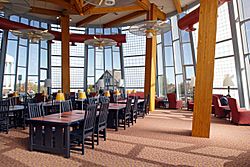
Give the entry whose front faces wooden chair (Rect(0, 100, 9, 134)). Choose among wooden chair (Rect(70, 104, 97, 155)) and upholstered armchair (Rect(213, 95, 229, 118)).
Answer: wooden chair (Rect(70, 104, 97, 155))

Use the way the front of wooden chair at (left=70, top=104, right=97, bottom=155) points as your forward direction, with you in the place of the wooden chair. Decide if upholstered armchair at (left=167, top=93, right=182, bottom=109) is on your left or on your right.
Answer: on your right

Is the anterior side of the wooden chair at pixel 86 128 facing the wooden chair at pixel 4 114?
yes

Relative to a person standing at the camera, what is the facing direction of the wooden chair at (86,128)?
facing away from the viewer and to the left of the viewer

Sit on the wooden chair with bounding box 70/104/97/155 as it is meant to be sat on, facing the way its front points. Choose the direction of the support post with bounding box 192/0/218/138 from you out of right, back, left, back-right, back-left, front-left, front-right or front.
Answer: back-right
